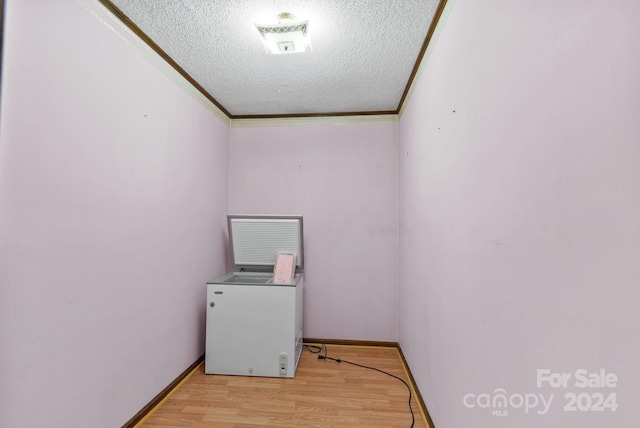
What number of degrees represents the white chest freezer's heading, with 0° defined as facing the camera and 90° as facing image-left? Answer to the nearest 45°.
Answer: approximately 0°
